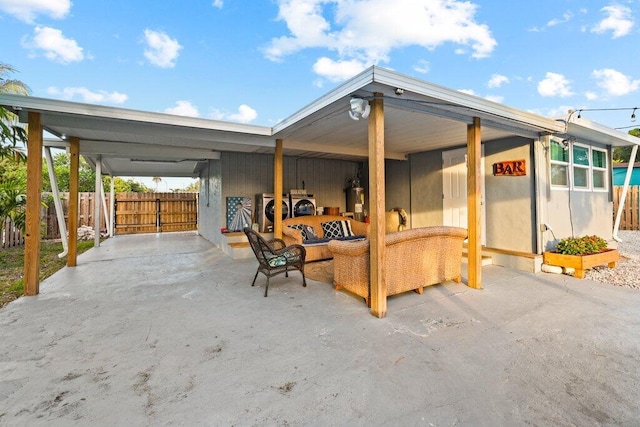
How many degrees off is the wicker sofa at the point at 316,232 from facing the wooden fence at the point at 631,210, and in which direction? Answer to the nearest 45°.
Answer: approximately 135° to its left

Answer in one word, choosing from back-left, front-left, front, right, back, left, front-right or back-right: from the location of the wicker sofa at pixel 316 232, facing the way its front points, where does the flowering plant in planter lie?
left

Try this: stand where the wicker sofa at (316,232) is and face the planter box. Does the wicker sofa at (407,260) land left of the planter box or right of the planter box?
right

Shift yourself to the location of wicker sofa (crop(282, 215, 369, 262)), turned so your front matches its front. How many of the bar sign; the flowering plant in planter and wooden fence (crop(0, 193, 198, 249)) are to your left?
2

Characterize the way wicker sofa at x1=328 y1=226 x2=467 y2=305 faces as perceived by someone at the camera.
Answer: facing away from the viewer and to the left of the viewer

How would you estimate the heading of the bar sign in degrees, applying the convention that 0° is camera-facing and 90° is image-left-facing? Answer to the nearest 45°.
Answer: approximately 0°

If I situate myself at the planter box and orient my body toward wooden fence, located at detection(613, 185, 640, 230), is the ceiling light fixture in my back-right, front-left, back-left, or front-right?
back-left
